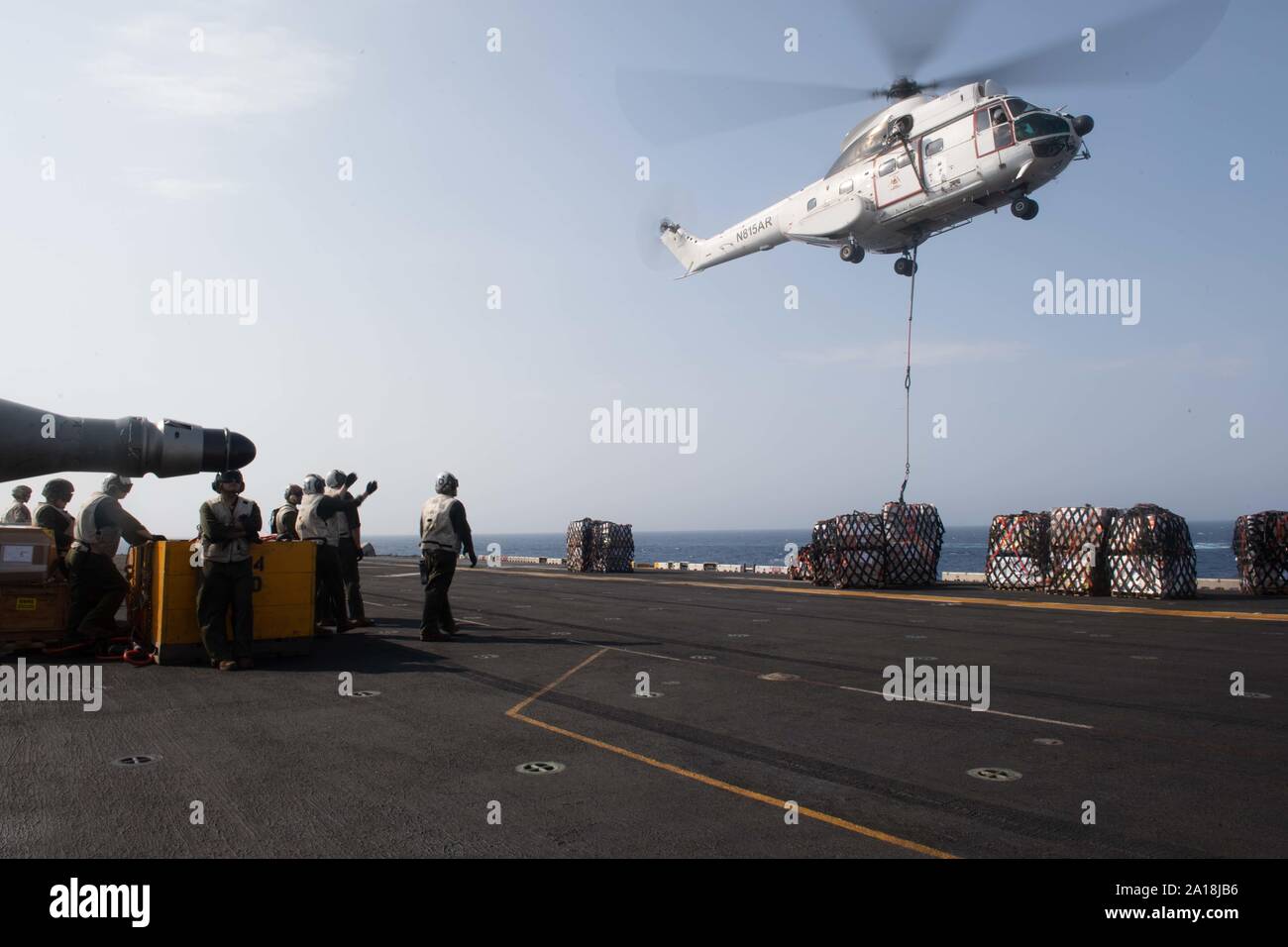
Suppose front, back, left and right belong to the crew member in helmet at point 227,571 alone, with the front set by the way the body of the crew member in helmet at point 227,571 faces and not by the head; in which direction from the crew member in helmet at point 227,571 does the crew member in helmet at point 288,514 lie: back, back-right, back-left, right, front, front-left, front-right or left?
back

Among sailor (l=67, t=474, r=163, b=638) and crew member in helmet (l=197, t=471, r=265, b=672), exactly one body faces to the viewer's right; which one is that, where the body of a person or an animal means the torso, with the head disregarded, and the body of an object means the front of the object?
the sailor

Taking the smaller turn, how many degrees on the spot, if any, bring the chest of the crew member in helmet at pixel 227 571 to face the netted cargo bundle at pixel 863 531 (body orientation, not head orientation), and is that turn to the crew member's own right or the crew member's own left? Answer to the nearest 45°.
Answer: approximately 135° to the crew member's own left

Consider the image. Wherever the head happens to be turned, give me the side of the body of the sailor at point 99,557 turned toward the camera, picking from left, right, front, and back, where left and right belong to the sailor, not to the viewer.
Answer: right

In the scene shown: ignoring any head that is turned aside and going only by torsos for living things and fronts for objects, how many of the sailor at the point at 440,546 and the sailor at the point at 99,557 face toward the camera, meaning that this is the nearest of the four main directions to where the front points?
0

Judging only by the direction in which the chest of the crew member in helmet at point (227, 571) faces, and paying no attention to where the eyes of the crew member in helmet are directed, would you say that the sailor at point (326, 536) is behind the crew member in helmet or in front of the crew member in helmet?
behind
